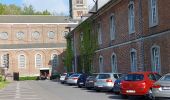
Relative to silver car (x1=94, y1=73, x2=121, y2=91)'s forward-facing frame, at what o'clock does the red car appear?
The red car is roughly at 4 o'clock from the silver car.

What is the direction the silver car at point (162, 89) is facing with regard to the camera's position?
facing away from the viewer and to the right of the viewer

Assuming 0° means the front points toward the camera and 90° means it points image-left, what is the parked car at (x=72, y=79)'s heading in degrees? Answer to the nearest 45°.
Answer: approximately 225°

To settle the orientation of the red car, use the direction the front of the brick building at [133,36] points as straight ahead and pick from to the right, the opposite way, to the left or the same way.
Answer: the opposite way

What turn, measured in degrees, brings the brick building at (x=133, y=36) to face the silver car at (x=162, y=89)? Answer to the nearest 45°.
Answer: approximately 45° to its left

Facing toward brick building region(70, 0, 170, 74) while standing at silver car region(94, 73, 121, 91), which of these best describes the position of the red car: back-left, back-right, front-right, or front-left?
back-right

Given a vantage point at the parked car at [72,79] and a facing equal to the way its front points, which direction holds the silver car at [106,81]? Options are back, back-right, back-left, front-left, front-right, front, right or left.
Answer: back-right

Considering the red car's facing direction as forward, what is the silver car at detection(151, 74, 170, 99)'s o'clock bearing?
The silver car is roughly at 4 o'clock from the red car.

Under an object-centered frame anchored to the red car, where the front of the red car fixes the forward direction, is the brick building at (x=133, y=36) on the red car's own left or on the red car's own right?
on the red car's own left

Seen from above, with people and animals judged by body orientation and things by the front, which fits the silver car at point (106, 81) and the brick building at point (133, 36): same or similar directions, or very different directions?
very different directions

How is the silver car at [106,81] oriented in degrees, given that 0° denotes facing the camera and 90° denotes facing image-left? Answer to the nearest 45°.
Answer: approximately 225°

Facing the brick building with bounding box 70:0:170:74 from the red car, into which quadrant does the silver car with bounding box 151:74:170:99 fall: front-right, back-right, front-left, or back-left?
back-right
